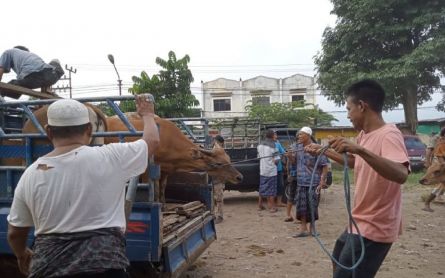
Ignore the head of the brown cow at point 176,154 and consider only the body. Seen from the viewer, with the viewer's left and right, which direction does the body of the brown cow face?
facing to the right of the viewer

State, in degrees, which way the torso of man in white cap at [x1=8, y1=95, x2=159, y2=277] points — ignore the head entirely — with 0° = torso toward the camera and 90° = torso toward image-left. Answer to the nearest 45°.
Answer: approximately 180°

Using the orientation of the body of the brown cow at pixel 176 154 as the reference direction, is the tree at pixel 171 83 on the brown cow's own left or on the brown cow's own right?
on the brown cow's own left

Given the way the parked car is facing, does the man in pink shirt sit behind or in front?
in front

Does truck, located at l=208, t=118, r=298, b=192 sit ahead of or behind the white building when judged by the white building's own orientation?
ahead

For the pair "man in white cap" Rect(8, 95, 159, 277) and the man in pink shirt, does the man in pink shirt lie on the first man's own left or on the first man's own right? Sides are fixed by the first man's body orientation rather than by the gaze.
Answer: on the first man's own right

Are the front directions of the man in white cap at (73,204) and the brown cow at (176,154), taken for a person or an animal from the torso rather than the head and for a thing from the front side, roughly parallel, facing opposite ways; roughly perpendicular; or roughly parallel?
roughly perpendicular

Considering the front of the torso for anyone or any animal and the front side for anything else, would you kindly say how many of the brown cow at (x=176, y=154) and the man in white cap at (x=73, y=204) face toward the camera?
0

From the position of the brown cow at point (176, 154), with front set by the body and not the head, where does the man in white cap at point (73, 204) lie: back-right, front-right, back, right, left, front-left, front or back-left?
right

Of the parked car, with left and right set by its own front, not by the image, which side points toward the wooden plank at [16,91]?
front

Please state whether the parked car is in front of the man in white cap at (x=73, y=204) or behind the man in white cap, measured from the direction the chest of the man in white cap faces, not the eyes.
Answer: in front

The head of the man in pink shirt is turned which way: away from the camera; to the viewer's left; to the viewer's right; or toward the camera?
to the viewer's left
